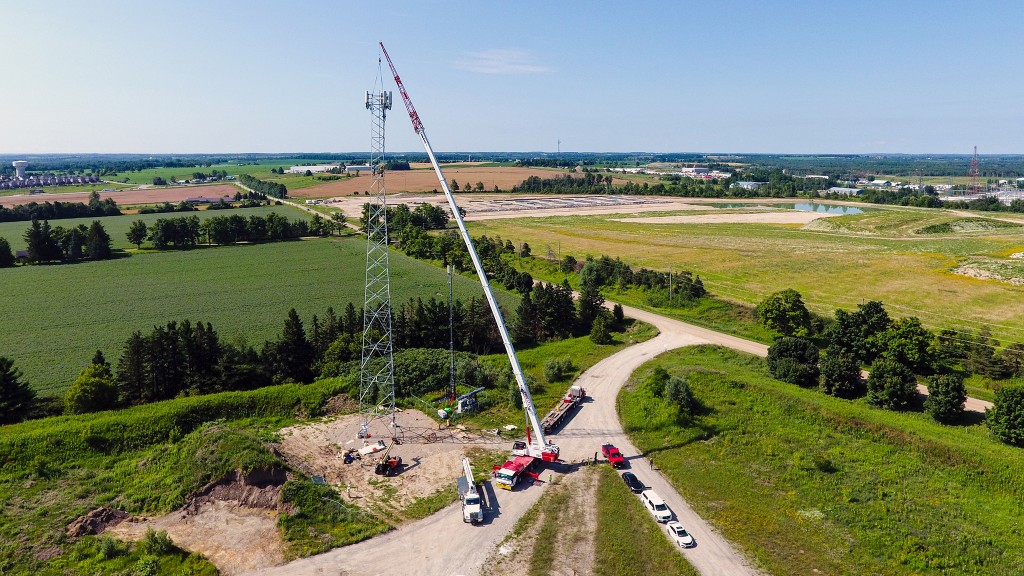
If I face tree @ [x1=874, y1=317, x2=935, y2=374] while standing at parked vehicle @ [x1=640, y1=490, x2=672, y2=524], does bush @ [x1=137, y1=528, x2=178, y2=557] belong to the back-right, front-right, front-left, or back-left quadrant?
back-left

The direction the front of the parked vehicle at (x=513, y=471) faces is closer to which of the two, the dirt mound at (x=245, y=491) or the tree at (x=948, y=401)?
the dirt mound

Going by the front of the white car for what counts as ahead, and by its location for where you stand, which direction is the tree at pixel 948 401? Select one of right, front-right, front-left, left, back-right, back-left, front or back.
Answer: left

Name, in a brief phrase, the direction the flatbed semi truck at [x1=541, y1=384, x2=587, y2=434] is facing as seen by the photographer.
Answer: facing away from the viewer and to the right of the viewer

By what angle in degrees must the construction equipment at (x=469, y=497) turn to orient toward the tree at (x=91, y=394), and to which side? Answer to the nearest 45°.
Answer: approximately 135° to its right

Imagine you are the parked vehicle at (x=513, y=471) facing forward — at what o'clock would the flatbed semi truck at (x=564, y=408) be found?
The flatbed semi truck is roughly at 5 o'clock from the parked vehicle.

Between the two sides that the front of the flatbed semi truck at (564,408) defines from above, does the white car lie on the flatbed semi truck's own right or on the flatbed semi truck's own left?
on the flatbed semi truck's own right

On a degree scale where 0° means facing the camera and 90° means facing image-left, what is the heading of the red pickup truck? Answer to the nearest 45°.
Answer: approximately 315°

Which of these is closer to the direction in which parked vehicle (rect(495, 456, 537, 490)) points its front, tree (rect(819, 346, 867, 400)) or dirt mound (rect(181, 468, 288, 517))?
the dirt mound

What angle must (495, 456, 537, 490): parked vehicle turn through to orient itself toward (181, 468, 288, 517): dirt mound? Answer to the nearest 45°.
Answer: approximately 45° to its right

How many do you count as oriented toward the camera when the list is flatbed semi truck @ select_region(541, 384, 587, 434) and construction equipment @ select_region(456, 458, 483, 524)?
1

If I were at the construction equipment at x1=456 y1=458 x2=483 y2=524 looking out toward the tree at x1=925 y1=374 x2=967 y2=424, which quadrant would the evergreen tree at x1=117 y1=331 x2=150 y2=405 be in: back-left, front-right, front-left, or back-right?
back-left

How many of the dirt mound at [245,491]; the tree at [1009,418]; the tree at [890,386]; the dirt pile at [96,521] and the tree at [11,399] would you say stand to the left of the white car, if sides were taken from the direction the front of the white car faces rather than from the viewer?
2
